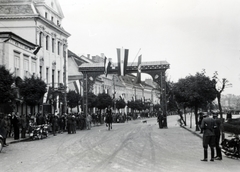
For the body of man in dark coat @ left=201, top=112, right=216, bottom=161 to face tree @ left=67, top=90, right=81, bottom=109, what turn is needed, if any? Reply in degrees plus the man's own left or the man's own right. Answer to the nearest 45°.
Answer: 0° — they already face it

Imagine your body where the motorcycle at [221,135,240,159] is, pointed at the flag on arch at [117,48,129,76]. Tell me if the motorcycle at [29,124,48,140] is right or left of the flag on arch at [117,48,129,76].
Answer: left

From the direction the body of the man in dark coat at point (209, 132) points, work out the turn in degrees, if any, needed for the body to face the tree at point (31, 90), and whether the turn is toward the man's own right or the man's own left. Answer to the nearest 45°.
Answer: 0° — they already face it

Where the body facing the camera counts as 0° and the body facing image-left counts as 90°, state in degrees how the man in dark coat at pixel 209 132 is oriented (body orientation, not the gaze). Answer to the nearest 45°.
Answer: approximately 135°

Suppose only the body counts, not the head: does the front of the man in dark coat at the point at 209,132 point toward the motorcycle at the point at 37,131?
no

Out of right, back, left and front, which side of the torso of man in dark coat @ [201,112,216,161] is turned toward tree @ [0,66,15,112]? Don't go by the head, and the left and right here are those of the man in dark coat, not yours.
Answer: left

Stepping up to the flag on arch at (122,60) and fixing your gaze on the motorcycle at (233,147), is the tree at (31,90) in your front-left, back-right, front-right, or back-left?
front-right

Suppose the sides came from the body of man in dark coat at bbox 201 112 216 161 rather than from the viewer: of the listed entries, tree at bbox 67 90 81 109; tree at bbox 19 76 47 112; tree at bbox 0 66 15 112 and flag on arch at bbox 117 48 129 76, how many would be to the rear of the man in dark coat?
0

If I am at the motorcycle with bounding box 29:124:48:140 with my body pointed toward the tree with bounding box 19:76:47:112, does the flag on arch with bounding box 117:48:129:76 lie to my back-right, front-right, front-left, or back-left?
front-right
